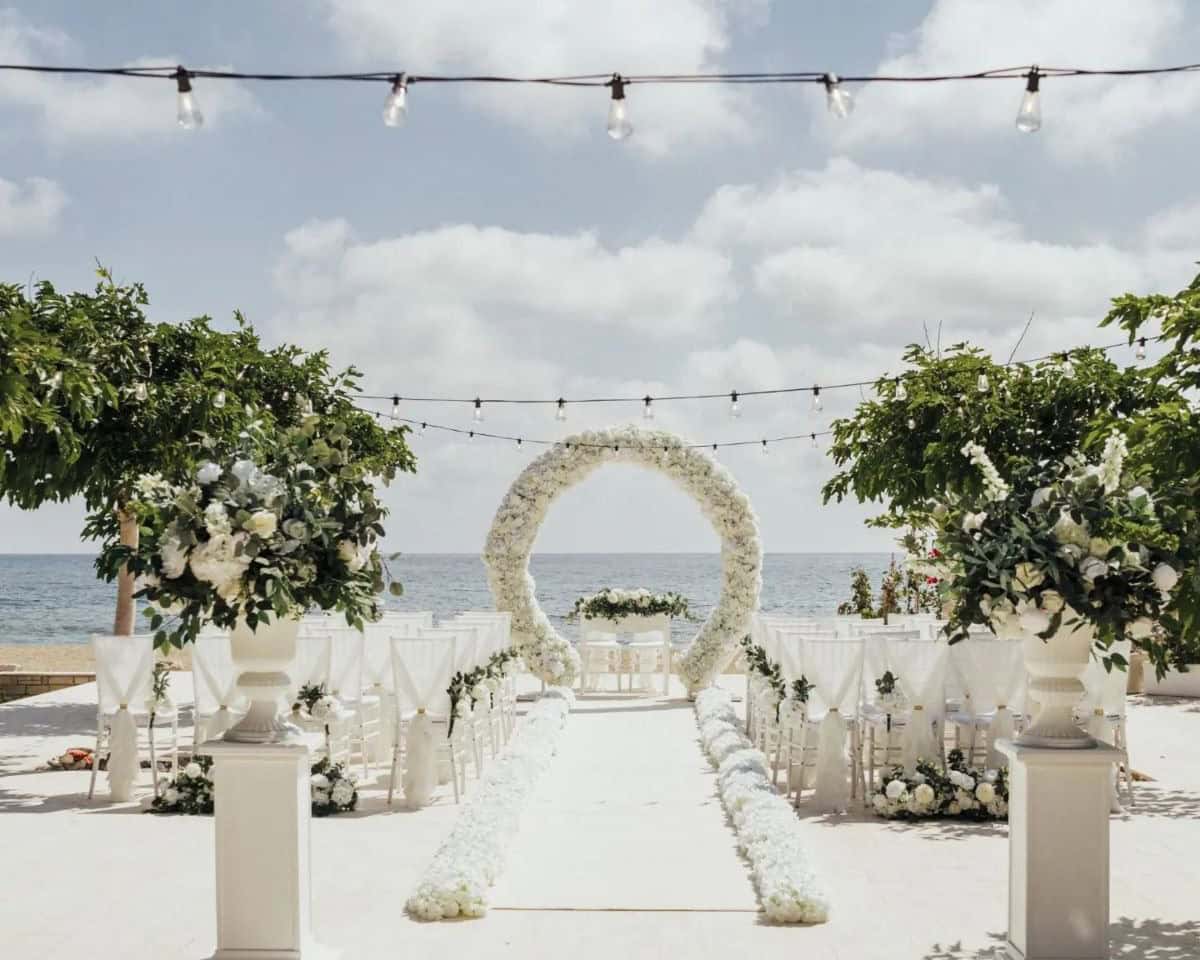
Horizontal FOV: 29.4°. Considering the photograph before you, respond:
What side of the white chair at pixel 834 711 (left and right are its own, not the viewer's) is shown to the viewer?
back

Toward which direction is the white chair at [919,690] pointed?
away from the camera

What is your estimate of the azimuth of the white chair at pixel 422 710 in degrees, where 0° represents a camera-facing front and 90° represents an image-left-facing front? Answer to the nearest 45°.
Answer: approximately 180°

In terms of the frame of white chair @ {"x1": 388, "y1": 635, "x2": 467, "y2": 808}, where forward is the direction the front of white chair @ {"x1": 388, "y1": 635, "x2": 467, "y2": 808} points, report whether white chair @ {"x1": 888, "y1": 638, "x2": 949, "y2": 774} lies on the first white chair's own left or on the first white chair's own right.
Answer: on the first white chair's own right

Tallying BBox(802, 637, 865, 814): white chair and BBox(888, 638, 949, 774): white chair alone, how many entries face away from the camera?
2

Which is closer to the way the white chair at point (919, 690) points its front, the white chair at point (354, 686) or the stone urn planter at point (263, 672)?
the white chair

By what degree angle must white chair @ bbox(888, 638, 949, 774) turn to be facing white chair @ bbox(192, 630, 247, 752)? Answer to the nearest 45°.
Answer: approximately 90° to its left

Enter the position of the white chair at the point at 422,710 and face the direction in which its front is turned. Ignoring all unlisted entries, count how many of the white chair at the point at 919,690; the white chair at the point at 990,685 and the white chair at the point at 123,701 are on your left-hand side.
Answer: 1

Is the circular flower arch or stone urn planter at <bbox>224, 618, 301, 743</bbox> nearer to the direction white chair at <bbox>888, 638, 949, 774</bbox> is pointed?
the circular flower arch
